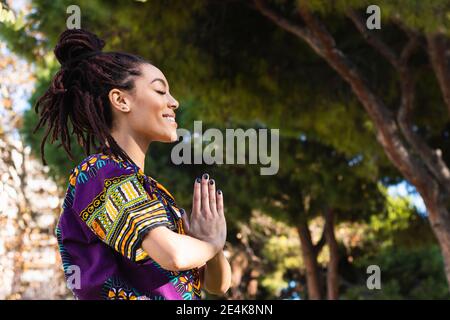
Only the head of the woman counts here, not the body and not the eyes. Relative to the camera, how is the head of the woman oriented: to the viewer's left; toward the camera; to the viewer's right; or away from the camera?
to the viewer's right

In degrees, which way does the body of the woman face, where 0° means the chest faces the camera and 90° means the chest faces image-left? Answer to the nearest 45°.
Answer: approximately 270°
